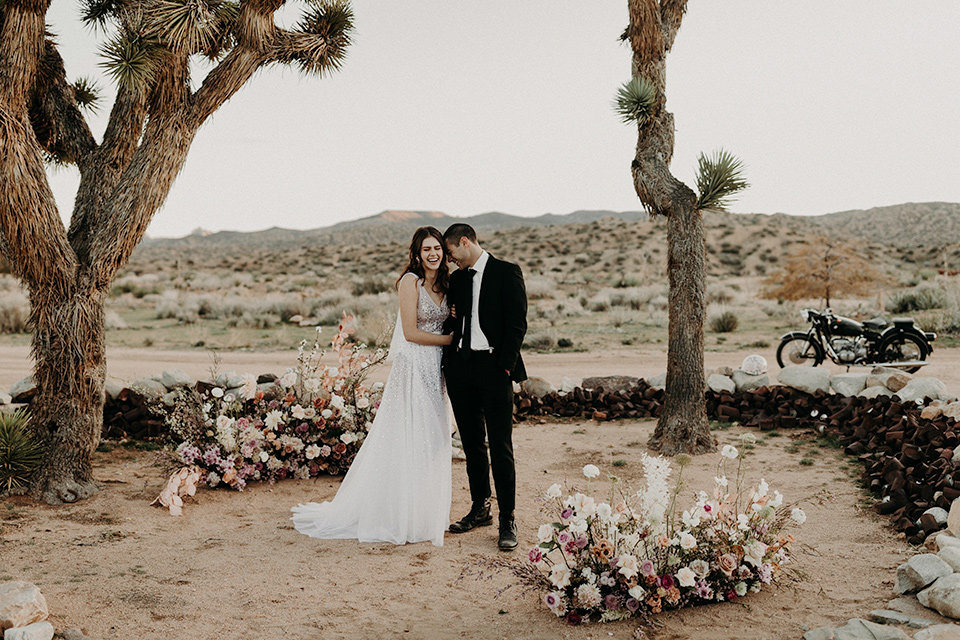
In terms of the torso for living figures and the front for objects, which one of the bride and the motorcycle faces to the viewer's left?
the motorcycle

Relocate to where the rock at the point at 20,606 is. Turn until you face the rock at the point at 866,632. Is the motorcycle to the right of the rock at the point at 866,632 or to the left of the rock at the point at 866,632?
left

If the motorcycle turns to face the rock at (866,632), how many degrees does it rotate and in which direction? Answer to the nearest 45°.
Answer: approximately 90° to its left

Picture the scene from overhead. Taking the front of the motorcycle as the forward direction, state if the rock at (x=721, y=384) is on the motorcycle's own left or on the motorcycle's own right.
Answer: on the motorcycle's own left

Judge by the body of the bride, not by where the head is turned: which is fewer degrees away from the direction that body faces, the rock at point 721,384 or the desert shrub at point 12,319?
the rock

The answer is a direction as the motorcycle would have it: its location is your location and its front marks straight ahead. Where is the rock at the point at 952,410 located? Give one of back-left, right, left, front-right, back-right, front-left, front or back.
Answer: left

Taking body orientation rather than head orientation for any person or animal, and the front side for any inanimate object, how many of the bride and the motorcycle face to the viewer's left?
1

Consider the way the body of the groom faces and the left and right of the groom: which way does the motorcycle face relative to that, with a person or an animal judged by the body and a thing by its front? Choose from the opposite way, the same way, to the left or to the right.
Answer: to the right

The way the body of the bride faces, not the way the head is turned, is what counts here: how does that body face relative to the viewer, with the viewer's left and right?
facing the viewer and to the right of the viewer

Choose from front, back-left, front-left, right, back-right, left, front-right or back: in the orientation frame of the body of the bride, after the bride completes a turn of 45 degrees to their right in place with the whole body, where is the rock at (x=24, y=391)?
back-right

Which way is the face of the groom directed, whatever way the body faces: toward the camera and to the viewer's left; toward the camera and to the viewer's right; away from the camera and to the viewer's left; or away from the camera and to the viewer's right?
toward the camera and to the viewer's left

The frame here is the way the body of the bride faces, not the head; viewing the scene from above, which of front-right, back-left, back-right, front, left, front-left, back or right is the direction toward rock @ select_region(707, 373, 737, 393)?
left

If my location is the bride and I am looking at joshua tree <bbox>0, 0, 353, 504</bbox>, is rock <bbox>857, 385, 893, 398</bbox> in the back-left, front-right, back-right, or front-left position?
back-right

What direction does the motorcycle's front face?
to the viewer's left

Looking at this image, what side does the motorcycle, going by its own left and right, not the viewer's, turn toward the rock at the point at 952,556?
left

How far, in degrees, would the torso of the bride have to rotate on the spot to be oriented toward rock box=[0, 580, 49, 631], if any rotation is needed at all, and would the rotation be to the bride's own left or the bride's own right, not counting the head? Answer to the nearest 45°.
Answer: approximately 90° to the bride's own right

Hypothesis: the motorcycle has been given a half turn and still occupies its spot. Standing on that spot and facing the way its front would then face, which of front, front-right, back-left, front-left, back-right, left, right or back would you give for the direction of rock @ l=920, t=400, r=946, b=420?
right

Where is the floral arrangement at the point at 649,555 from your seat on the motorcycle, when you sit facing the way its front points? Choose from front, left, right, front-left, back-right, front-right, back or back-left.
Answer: left
